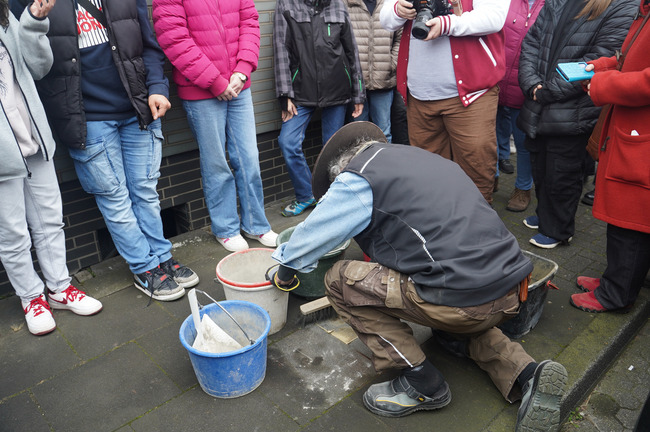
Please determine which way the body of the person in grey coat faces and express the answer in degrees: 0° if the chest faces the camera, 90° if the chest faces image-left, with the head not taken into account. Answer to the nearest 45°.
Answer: approximately 315°

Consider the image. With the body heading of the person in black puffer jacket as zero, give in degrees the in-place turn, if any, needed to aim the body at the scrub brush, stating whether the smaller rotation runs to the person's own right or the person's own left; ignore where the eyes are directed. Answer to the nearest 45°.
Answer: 0° — they already face it

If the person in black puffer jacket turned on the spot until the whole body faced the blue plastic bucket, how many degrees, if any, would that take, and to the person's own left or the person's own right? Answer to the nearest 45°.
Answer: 0° — they already face it

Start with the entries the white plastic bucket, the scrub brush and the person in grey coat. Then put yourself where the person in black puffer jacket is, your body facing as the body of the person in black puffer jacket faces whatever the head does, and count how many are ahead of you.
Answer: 3

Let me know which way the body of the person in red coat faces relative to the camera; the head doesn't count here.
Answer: to the viewer's left
